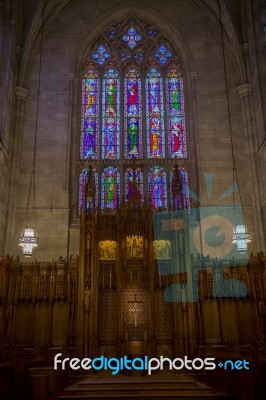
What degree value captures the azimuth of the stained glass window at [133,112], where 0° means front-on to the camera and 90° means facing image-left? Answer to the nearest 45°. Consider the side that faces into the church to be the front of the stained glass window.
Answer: approximately 0°
